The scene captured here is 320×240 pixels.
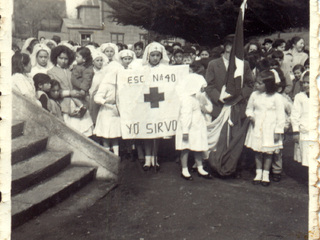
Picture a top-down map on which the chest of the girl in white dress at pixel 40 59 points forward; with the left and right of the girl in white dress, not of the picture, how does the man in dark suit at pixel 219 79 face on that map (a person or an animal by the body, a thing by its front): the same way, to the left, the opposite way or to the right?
the same way

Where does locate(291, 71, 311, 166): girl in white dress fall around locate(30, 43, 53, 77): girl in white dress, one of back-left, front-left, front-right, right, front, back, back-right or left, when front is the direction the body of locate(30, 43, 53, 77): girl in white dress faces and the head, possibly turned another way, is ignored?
front-left

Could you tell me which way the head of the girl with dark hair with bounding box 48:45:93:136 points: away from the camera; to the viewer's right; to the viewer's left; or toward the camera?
toward the camera

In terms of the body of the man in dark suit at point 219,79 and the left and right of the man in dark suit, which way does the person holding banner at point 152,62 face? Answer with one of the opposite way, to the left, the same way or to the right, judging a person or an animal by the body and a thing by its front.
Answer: the same way

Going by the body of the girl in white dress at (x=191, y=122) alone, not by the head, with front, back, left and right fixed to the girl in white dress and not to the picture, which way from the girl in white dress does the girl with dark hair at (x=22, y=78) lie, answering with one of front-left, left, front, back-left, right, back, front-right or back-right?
back-right

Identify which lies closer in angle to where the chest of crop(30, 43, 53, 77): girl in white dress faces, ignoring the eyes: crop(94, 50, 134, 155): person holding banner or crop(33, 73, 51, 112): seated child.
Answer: the seated child

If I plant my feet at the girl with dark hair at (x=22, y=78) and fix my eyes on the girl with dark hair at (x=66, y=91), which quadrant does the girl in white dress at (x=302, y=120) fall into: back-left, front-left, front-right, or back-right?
front-right

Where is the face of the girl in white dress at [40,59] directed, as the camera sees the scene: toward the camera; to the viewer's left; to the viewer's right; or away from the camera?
toward the camera

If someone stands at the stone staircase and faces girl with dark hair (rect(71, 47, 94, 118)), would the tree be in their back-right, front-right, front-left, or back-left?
front-right
